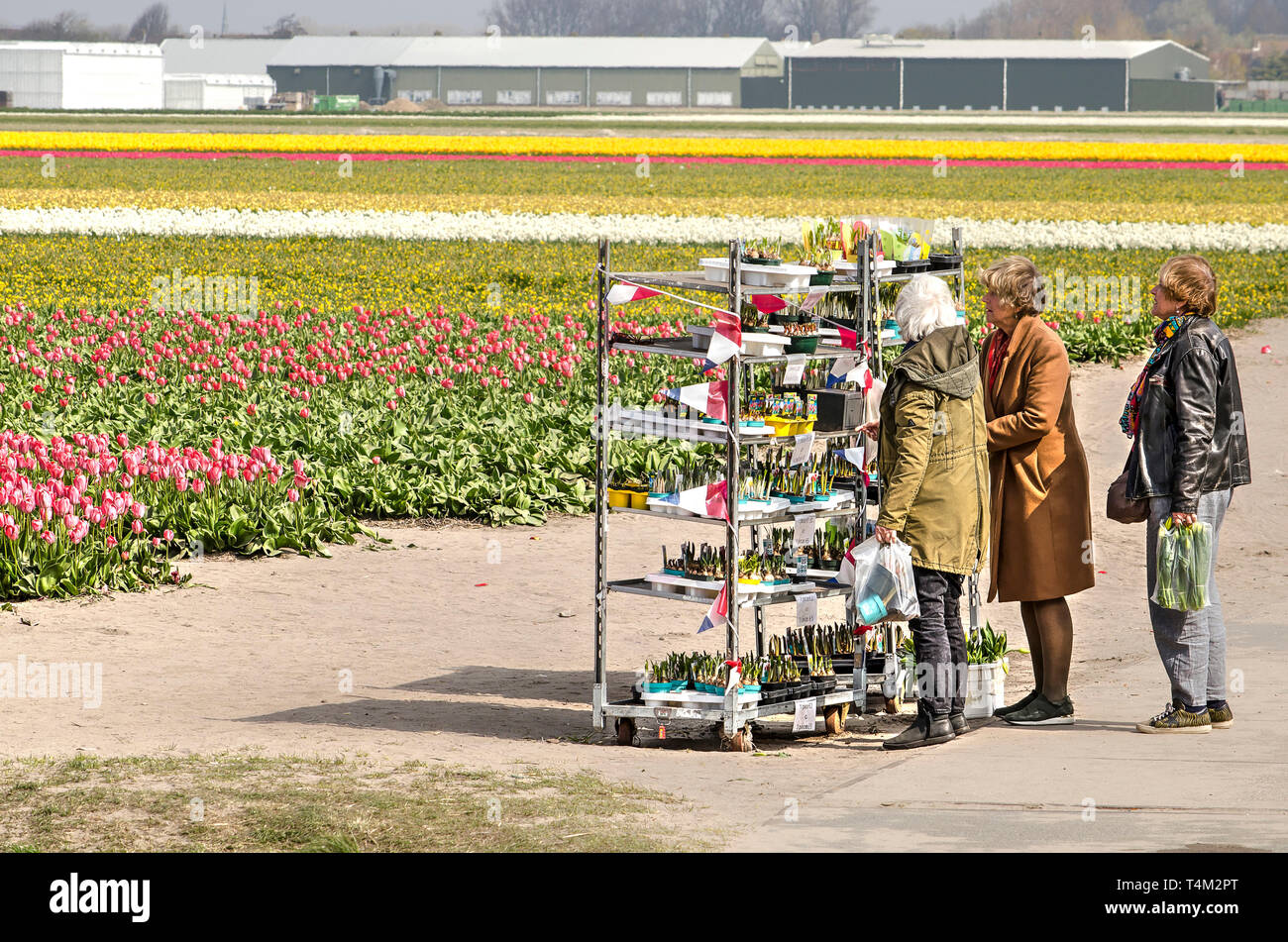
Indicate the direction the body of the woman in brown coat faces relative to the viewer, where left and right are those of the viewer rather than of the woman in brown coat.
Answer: facing to the left of the viewer

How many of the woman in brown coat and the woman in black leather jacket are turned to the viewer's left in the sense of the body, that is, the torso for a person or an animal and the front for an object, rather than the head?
2

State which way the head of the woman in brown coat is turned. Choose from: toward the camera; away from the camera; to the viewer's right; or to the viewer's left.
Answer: to the viewer's left

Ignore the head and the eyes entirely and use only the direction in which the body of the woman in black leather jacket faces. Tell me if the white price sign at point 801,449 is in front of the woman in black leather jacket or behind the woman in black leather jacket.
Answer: in front

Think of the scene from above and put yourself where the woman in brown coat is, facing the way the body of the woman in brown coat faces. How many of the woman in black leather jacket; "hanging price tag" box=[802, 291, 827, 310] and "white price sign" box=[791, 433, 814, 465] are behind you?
1

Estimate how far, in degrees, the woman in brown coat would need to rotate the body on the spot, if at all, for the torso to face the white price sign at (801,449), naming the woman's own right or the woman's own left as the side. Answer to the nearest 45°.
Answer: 0° — they already face it

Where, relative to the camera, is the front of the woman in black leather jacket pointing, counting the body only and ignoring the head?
to the viewer's left

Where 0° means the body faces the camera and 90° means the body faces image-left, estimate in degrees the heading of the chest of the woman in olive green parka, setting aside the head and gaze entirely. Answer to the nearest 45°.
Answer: approximately 135°

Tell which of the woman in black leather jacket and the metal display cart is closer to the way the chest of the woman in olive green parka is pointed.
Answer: the metal display cart
